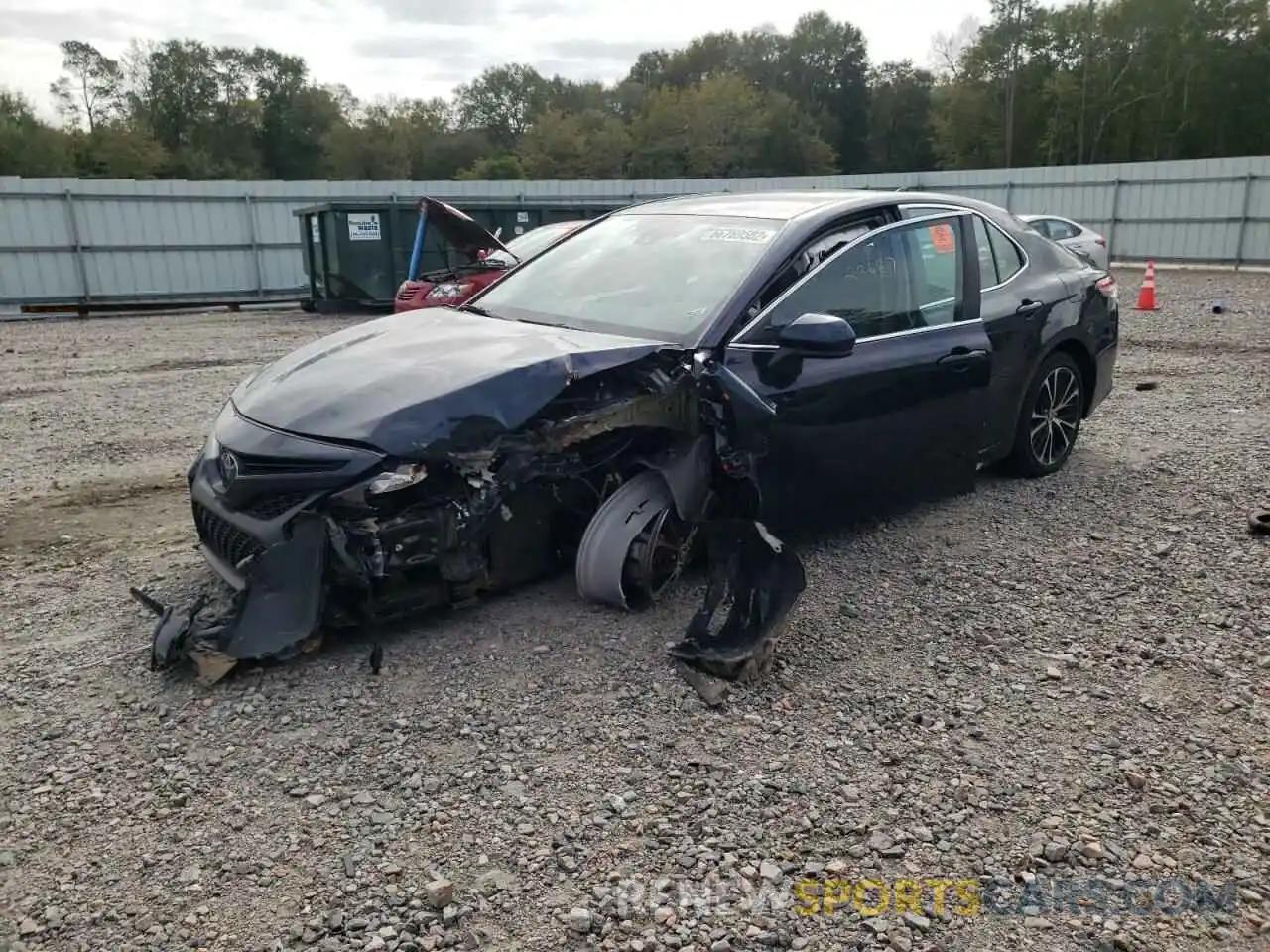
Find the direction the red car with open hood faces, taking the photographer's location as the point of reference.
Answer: facing the viewer and to the left of the viewer

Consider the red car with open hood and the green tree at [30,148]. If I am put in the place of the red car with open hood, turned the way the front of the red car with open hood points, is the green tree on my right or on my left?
on my right

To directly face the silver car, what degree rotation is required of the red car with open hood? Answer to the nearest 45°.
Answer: approximately 135° to its left

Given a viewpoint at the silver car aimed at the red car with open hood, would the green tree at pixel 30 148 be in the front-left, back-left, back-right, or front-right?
front-right

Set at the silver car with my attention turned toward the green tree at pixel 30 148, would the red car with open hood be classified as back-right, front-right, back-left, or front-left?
front-left
